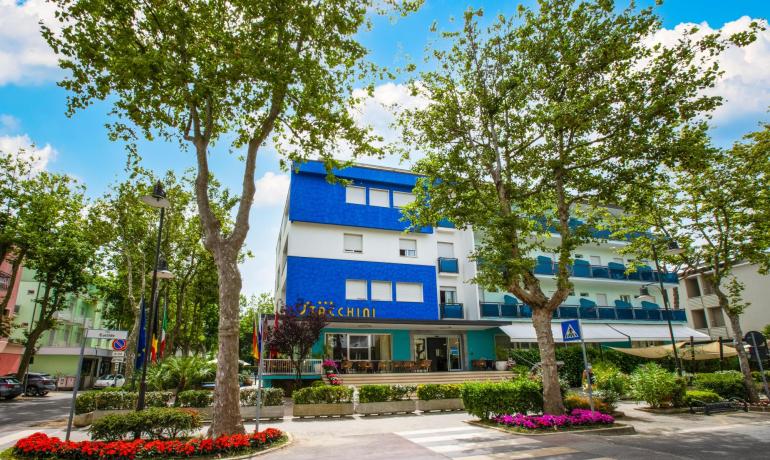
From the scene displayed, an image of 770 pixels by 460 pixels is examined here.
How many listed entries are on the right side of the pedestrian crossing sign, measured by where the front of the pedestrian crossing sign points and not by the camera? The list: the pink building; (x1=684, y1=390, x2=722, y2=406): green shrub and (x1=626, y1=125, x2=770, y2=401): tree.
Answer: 1

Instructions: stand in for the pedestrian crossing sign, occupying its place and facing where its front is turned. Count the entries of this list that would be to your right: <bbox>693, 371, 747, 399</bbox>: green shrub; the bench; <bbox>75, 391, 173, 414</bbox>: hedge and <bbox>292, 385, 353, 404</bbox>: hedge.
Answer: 2

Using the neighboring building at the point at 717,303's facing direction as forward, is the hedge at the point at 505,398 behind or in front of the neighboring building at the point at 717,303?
in front

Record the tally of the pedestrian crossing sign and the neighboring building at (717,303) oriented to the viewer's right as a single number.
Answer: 0

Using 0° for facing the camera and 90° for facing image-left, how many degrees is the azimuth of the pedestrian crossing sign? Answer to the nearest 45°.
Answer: approximately 0°

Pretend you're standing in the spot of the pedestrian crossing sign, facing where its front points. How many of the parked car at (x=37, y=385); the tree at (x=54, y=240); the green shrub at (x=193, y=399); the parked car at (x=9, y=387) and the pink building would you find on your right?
5

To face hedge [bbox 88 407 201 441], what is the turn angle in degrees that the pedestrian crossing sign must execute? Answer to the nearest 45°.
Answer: approximately 45° to its right

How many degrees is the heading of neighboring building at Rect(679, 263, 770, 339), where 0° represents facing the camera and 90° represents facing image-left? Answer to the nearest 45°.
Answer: approximately 45°

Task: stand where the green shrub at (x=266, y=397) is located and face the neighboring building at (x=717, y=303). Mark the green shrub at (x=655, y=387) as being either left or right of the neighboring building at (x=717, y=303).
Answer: right
